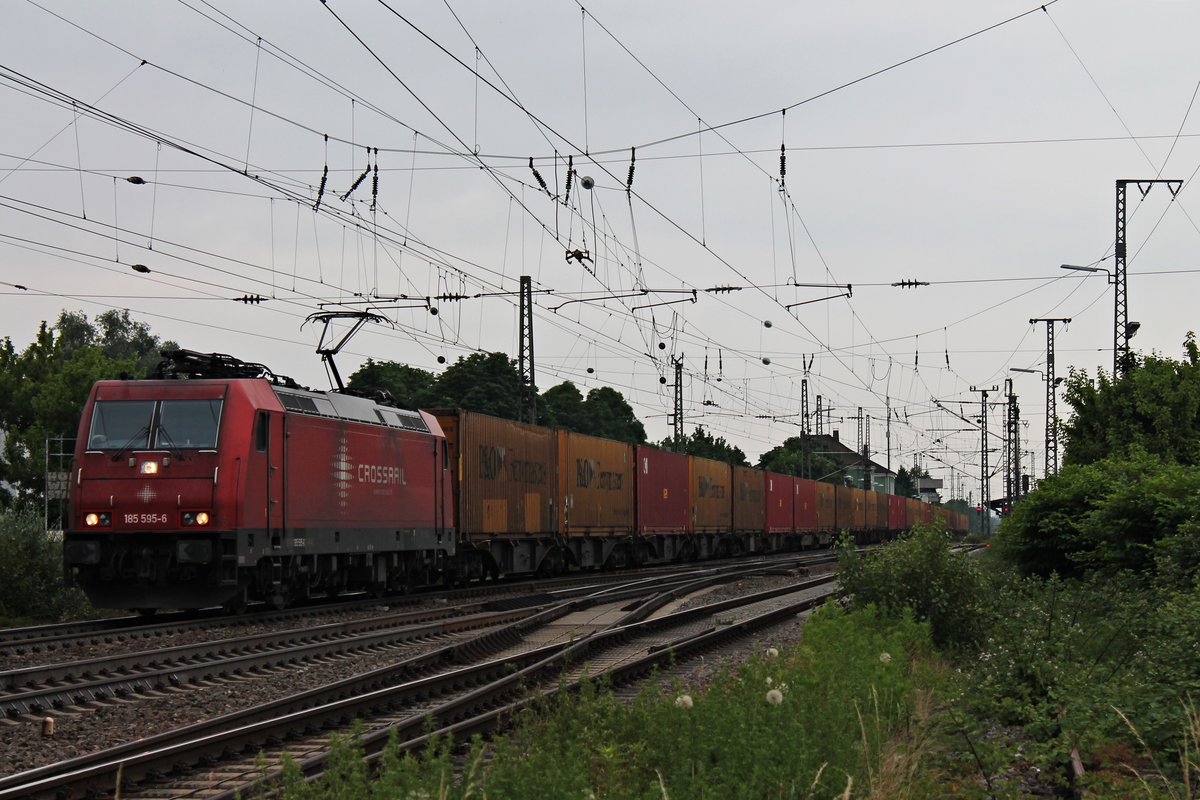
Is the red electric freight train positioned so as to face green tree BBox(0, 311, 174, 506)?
no

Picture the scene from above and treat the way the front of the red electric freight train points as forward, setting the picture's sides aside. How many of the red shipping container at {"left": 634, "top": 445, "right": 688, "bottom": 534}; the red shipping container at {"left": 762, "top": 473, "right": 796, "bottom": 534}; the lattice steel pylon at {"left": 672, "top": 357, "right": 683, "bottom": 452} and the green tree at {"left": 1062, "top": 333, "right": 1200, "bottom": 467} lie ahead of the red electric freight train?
0

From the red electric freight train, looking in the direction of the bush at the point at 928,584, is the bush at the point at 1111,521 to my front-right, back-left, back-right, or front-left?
front-left

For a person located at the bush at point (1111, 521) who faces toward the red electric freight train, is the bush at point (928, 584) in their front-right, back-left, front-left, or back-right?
front-left

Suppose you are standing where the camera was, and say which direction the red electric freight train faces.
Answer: facing the viewer and to the left of the viewer

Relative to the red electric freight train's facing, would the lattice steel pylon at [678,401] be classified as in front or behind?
behind

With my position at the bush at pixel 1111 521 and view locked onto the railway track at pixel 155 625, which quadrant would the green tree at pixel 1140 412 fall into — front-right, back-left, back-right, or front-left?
back-right

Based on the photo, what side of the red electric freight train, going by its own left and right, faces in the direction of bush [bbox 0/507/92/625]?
front

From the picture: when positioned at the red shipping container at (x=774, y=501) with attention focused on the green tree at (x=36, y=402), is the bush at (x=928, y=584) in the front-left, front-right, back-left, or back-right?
front-left

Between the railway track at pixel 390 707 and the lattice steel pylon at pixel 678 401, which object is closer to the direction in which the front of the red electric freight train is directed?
the railway track

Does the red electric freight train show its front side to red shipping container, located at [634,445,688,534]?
no

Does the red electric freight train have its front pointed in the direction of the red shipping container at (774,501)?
no

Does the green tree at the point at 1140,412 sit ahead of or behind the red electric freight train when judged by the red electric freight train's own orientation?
behind
